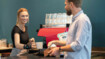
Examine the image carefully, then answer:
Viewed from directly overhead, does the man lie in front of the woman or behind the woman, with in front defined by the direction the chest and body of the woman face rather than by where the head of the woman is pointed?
in front

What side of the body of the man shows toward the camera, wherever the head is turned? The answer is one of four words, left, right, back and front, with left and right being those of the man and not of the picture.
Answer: left

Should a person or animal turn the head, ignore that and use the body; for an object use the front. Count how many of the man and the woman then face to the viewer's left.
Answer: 1

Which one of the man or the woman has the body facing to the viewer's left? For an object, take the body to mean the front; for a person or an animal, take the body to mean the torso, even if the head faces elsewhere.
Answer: the man

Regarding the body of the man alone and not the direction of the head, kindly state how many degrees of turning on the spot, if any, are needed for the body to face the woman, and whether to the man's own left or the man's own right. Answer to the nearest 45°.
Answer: approximately 45° to the man's own right

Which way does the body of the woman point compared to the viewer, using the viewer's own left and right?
facing the viewer and to the right of the viewer
